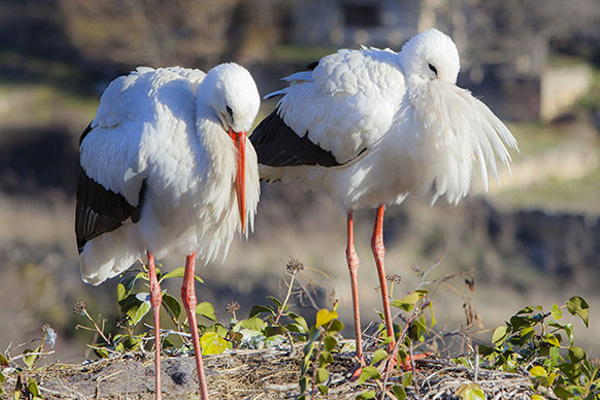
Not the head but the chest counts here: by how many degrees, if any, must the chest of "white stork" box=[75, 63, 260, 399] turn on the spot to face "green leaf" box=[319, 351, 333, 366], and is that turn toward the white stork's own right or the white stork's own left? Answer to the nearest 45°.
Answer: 0° — it already faces it

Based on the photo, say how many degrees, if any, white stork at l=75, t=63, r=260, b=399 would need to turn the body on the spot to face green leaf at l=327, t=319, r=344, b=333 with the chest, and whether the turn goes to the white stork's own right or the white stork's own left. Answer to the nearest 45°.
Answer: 0° — it already faces it

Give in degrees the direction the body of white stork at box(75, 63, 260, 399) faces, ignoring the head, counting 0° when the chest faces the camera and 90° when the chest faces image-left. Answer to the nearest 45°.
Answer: approximately 315°

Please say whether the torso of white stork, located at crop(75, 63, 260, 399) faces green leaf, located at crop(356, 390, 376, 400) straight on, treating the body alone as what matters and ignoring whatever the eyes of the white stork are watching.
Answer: yes

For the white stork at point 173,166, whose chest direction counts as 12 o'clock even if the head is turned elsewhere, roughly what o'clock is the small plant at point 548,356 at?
The small plant is roughly at 11 o'clock from the white stork.
